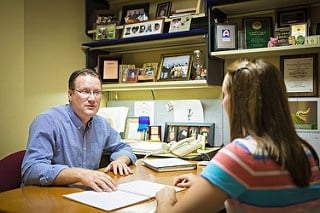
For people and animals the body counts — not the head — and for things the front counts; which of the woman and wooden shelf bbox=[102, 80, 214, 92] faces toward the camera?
the wooden shelf

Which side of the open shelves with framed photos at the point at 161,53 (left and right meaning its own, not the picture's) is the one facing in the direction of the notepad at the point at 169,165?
front

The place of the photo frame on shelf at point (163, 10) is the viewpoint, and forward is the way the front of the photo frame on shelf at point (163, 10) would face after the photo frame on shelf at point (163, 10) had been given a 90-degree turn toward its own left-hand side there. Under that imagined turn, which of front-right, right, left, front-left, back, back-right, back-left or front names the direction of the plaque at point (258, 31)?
front

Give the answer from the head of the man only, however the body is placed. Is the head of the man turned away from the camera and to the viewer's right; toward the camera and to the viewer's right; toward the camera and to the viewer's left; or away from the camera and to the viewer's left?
toward the camera and to the viewer's right

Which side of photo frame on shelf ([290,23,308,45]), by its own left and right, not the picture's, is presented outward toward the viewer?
front

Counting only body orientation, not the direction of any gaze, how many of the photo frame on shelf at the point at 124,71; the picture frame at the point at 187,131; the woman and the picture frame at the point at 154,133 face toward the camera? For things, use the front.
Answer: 3

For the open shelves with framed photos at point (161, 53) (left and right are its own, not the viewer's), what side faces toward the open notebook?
front

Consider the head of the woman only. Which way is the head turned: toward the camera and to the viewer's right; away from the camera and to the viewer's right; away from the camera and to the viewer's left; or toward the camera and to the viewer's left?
away from the camera and to the viewer's left

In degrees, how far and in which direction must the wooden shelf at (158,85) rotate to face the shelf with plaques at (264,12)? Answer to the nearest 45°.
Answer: approximately 45° to its left

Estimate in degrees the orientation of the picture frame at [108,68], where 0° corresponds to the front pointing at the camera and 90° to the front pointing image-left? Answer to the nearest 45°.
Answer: approximately 0°

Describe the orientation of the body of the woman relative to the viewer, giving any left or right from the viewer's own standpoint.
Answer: facing away from the viewer and to the left of the viewer

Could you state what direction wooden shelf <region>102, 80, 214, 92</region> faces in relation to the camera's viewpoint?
facing the viewer
